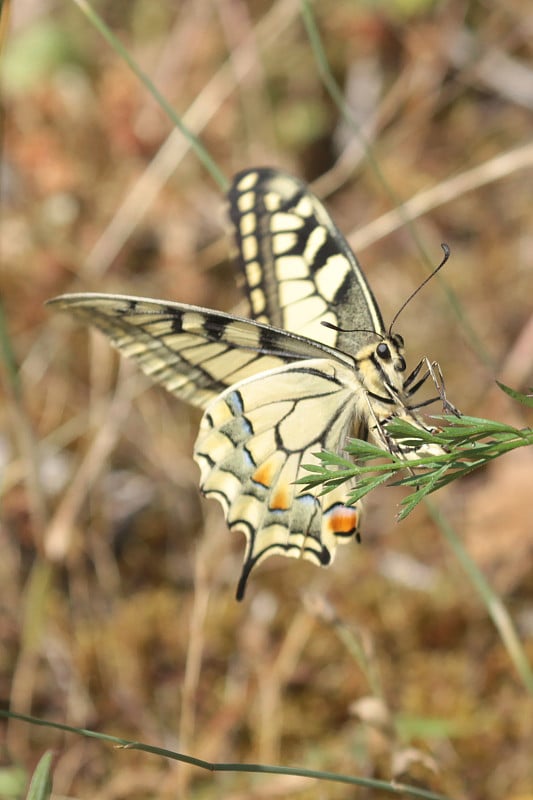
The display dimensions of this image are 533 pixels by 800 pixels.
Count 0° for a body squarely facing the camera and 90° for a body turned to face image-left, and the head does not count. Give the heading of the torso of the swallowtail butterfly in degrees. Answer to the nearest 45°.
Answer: approximately 270°
